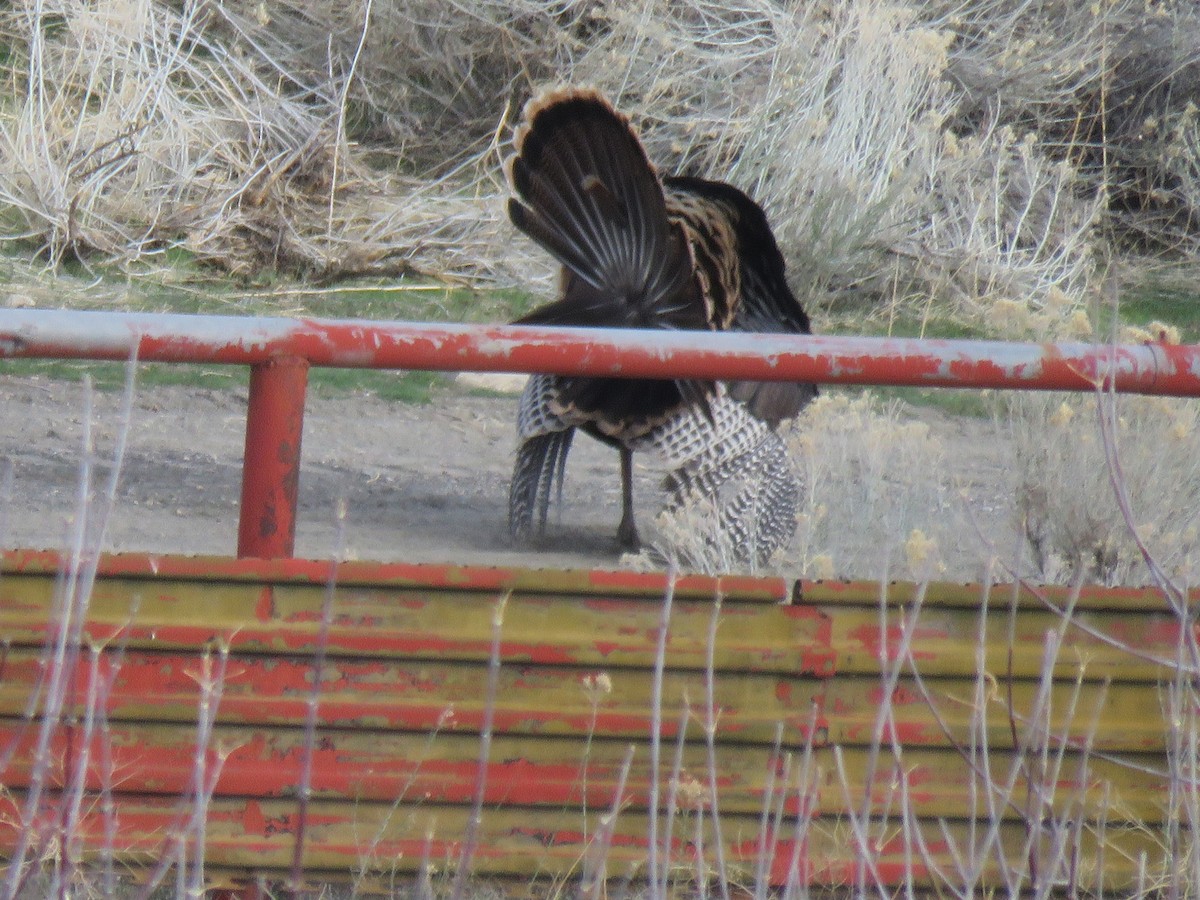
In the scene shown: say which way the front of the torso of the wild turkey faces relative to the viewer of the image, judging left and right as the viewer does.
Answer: facing away from the viewer and to the right of the viewer
